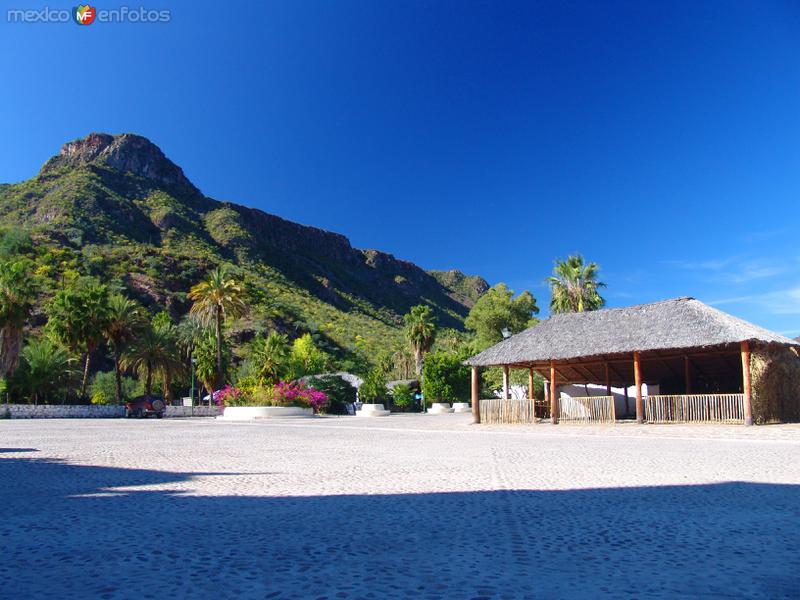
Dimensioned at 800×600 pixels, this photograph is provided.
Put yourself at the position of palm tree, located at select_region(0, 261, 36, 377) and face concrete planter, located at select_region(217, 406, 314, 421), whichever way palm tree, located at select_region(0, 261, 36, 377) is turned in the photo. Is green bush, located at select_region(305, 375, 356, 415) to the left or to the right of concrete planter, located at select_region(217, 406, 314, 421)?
left

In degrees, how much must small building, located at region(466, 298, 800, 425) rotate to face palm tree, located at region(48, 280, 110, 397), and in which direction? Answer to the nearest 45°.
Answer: approximately 45° to its right

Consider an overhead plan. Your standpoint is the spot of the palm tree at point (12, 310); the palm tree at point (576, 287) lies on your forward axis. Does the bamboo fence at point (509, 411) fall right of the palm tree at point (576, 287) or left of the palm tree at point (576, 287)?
right

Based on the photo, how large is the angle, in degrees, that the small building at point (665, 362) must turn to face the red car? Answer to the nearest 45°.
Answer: approximately 45° to its right

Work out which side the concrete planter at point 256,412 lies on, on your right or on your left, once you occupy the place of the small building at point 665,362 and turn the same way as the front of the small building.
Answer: on your right

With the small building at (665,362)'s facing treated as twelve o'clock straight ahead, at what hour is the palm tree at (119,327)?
The palm tree is roughly at 2 o'clock from the small building.

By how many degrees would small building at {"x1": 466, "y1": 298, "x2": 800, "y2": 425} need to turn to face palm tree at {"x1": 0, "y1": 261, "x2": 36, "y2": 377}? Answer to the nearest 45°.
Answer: approximately 45° to its right
